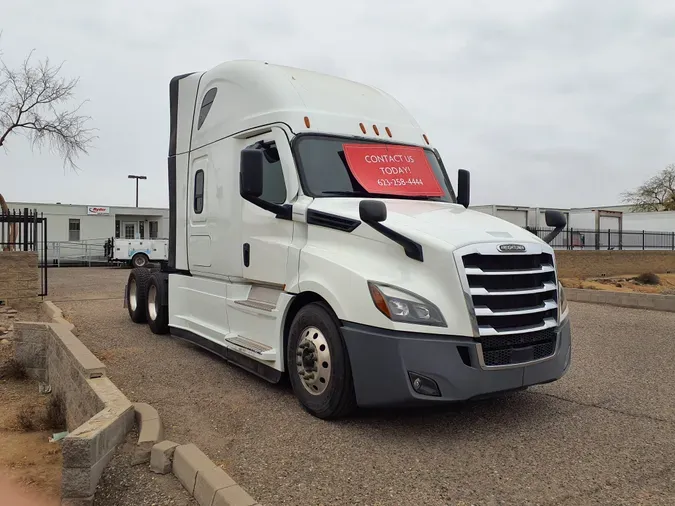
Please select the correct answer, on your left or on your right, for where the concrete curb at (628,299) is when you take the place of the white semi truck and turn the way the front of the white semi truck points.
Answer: on your left

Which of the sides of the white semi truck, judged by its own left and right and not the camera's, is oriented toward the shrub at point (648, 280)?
left

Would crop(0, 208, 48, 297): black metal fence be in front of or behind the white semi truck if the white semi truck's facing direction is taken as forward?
behind

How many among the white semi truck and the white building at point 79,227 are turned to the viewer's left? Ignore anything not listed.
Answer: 0

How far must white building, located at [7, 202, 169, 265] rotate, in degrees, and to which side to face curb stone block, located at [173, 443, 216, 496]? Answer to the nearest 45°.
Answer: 0° — it already faces it

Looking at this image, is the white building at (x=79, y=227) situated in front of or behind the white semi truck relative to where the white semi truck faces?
behind

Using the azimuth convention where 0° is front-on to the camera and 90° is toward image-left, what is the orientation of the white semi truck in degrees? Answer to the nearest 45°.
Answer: approximately 315°

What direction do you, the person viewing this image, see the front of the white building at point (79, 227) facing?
facing the viewer

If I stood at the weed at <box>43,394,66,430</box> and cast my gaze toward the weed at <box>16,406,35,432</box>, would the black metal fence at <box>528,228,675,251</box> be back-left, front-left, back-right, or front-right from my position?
back-right

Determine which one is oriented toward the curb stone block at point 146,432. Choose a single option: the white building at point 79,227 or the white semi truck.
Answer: the white building

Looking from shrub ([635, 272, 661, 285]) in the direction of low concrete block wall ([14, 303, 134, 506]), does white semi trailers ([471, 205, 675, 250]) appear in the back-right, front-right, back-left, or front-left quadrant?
back-right

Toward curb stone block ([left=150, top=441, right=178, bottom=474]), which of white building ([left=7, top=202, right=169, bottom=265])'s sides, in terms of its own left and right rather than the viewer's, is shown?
front

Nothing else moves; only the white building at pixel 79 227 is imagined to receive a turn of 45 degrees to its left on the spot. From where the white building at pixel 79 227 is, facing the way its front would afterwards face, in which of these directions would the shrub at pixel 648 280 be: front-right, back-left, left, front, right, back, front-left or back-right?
front

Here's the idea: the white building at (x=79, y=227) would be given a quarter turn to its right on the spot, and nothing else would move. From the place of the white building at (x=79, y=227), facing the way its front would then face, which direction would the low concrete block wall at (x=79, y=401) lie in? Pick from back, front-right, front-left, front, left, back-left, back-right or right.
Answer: left

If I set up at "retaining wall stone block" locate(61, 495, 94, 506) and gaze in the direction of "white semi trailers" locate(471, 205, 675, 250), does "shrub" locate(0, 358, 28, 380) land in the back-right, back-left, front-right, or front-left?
front-left

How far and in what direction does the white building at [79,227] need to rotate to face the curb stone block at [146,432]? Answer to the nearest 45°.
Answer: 0° — it already faces it

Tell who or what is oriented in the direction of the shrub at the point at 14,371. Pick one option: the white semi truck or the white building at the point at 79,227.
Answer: the white building

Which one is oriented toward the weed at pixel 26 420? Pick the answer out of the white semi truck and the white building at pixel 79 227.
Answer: the white building
